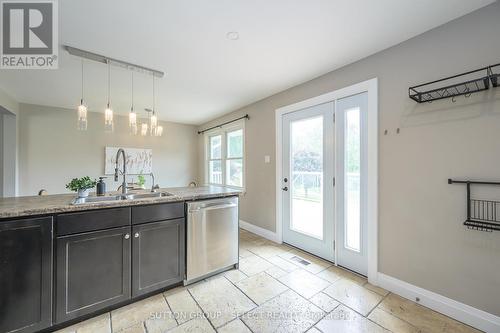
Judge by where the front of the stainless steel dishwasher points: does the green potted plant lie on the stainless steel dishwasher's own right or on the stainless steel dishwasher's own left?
on the stainless steel dishwasher's own right

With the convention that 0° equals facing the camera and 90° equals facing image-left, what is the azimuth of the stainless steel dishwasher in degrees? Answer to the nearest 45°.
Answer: approximately 315°

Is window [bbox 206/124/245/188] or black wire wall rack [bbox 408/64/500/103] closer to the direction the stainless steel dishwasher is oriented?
the black wire wall rack

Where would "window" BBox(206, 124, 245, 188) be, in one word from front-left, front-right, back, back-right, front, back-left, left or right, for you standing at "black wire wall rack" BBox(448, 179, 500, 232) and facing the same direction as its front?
right

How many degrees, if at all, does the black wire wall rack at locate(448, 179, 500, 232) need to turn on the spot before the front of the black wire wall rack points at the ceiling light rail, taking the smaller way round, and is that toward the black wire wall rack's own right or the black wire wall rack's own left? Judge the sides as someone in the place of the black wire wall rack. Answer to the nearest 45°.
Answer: approximately 45° to the black wire wall rack's own right

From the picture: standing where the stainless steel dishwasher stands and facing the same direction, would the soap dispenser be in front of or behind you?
behind

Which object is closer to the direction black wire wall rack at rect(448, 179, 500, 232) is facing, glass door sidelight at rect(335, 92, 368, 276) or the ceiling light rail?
the ceiling light rail

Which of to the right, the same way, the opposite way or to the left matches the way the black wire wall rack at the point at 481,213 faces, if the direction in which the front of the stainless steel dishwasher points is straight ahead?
to the right

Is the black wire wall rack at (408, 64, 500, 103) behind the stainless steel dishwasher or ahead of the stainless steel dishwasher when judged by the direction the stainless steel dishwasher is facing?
ahead

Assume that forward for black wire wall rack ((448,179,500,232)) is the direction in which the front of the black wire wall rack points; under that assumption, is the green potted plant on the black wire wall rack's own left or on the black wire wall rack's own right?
on the black wire wall rack's own right
